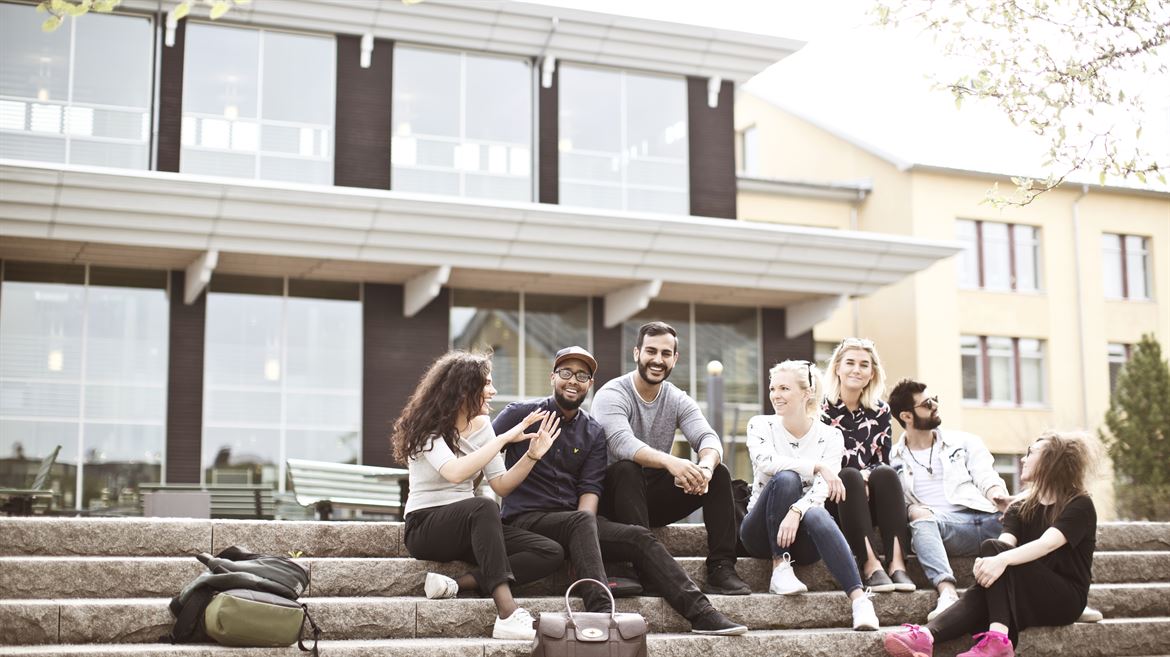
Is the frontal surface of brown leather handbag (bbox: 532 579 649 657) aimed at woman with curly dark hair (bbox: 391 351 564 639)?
no

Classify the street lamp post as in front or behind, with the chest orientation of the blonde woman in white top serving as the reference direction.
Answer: behind

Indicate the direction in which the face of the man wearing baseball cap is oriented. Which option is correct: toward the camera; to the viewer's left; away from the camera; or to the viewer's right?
toward the camera

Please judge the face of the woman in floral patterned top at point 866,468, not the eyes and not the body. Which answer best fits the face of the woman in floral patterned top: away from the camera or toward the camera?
toward the camera

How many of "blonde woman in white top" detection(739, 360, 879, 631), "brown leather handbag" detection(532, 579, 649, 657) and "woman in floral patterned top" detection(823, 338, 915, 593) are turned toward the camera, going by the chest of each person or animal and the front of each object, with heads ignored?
3

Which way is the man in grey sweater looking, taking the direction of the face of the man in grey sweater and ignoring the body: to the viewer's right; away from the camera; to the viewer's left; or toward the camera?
toward the camera

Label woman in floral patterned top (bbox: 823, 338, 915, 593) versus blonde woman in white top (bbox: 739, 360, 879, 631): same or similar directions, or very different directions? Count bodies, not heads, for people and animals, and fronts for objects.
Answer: same or similar directions

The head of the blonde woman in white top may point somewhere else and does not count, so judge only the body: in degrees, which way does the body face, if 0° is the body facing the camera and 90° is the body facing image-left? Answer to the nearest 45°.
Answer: approximately 0°

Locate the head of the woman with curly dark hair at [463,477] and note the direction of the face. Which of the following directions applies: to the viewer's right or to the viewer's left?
to the viewer's right

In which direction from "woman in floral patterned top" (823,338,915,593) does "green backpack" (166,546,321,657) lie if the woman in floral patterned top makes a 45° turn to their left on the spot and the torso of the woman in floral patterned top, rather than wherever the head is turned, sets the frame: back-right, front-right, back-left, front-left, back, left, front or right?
right

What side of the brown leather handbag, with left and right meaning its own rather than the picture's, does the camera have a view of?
front

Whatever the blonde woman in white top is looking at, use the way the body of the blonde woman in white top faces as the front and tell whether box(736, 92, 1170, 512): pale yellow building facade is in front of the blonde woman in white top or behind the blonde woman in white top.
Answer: behind

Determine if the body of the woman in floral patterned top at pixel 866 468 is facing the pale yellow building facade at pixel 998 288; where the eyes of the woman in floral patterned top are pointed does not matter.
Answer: no

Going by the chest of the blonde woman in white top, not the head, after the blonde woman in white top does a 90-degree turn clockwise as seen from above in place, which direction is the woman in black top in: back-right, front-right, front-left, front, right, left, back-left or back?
back

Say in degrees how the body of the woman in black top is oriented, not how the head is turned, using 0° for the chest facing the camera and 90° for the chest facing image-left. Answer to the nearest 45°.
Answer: approximately 45°

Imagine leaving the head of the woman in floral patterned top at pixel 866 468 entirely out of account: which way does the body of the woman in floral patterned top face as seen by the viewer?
toward the camera

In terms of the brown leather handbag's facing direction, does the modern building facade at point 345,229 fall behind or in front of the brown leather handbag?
behind

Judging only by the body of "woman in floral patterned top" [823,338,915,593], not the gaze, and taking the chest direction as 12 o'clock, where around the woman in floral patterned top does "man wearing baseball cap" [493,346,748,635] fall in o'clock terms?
The man wearing baseball cap is roughly at 2 o'clock from the woman in floral patterned top.
